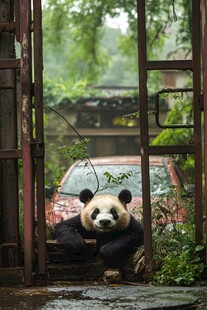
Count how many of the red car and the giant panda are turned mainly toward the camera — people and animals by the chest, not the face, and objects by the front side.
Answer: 2

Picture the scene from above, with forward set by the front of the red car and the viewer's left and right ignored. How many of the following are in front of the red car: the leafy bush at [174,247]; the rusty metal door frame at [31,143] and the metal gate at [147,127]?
3

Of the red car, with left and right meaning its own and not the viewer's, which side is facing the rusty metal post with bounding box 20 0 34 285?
front

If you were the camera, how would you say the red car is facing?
facing the viewer

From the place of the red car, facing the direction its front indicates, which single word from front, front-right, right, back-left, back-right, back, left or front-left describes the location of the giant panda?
front

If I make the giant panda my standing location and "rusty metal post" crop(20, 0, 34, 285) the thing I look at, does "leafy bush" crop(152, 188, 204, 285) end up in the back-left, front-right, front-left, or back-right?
back-left

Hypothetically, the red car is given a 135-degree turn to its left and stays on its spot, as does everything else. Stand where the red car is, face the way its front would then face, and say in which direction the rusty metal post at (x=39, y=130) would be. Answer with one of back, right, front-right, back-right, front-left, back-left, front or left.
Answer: back-right

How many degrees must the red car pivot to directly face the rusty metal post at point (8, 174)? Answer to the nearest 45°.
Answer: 0° — it already faces it

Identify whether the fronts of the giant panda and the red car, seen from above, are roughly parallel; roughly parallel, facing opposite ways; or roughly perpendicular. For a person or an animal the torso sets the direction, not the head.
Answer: roughly parallel

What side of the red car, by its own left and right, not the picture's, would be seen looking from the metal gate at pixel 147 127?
front

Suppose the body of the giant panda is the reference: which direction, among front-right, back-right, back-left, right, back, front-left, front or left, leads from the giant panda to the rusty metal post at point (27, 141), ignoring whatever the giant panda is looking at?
front-right

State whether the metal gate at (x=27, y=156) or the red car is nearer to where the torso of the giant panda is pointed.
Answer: the metal gate

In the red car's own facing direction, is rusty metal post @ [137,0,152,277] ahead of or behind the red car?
ahead
